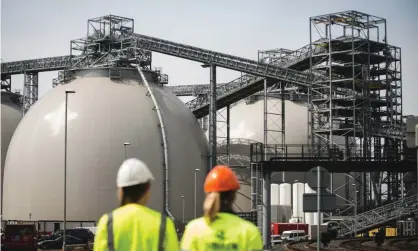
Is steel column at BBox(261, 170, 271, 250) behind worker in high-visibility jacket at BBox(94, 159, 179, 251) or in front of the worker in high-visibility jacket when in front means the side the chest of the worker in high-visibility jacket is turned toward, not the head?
in front

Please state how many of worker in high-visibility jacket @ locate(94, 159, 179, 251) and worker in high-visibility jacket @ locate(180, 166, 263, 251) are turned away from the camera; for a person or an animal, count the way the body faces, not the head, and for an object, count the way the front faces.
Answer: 2

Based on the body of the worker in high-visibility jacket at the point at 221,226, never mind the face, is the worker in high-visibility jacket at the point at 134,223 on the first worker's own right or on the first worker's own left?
on the first worker's own left

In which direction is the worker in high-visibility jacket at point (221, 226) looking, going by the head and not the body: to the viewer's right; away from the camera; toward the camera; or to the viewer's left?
away from the camera

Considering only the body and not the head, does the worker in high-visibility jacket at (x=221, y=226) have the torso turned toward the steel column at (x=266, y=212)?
yes

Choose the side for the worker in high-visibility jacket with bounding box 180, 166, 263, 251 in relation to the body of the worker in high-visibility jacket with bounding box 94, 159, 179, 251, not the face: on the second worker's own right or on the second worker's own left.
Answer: on the second worker's own right

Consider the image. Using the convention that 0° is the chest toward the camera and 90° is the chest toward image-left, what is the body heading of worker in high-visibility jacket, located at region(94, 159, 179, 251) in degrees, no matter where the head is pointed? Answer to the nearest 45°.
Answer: approximately 180°

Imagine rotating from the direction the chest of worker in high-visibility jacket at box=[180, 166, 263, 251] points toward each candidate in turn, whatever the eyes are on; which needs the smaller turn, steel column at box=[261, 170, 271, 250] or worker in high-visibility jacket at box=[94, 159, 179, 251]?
the steel column

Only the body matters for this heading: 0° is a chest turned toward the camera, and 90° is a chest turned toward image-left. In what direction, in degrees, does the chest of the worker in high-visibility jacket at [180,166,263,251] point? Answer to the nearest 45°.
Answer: approximately 180°

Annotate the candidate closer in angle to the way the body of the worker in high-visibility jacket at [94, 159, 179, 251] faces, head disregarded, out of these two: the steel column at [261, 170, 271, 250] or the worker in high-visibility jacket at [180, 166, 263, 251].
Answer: the steel column

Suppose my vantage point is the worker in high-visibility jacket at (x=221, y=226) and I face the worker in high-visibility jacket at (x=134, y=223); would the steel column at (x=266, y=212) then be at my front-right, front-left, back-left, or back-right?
back-right
